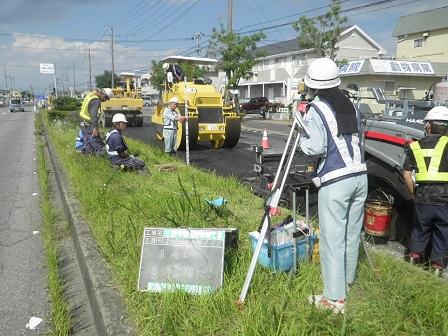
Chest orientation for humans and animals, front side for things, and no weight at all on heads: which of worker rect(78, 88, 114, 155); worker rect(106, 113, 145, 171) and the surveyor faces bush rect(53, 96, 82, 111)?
the surveyor

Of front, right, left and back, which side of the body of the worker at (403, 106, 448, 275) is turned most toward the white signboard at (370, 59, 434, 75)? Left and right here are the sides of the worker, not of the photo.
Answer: front

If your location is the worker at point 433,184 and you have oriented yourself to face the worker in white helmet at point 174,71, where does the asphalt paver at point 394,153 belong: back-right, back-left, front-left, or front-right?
front-right

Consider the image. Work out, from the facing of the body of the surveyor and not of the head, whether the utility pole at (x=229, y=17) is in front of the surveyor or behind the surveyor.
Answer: in front

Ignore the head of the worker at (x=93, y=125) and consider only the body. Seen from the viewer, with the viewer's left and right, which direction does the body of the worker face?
facing to the right of the viewer

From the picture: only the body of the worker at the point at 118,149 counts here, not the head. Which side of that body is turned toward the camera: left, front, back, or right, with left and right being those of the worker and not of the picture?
right

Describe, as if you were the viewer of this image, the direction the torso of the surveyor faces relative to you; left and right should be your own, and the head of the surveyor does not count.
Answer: facing away from the viewer and to the left of the viewer

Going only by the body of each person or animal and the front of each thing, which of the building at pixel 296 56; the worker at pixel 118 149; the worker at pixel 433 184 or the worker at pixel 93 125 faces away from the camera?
the worker at pixel 433 184

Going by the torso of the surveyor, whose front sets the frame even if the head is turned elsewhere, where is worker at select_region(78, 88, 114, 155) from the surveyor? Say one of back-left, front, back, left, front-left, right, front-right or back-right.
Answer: front

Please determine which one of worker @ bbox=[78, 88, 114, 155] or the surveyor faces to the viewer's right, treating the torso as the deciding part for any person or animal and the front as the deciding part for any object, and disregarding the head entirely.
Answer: the worker

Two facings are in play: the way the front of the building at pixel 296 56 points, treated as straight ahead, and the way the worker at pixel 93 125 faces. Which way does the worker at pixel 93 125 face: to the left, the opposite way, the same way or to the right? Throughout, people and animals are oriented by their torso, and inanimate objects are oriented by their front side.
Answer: the opposite way
